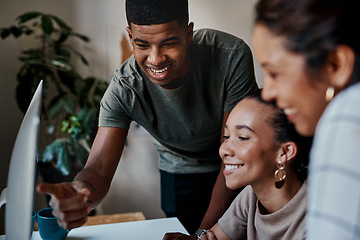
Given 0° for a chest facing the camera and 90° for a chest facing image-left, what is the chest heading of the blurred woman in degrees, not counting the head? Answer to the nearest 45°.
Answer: approximately 90°

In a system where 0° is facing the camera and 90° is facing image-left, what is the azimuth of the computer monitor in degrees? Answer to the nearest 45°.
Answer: approximately 270°

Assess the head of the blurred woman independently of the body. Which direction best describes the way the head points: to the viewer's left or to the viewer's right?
to the viewer's left

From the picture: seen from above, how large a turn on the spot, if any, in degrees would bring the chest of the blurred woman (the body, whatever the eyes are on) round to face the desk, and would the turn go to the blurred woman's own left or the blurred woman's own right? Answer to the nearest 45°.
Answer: approximately 45° to the blurred woman's own right

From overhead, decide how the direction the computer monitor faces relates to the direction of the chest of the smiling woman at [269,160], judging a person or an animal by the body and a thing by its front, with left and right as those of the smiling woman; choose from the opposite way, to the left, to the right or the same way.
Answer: the opposite way

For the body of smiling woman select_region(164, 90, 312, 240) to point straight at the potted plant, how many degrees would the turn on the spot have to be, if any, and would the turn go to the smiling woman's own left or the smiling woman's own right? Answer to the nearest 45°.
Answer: approximately 90° to the smiling woman's own right

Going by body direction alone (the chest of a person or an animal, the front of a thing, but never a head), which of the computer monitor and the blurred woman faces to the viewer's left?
the blurred woman
